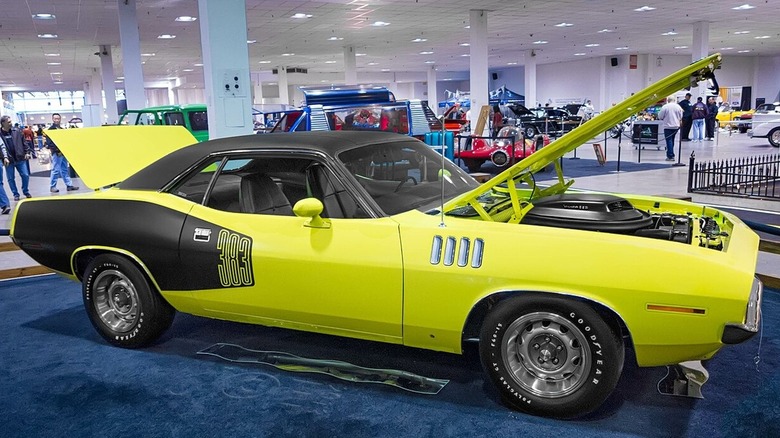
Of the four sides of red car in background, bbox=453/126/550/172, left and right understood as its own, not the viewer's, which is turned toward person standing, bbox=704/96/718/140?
back

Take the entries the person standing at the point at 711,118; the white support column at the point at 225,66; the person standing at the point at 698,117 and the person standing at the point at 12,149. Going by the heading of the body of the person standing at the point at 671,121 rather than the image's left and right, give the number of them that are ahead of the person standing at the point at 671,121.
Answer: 2

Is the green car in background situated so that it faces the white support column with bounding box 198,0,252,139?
no

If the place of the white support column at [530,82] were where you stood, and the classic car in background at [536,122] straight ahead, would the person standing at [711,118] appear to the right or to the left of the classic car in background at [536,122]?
left

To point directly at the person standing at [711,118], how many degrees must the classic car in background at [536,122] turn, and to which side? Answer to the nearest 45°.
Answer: approximately 180°

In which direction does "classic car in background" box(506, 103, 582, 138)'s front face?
to the viewer's left

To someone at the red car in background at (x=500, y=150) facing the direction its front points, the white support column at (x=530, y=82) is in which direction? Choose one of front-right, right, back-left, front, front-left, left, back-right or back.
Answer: back-right

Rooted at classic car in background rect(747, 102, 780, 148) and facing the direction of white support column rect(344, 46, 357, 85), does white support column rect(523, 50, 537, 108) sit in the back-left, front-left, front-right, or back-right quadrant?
front-right

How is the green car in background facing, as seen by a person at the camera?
facing to the left of the viewer

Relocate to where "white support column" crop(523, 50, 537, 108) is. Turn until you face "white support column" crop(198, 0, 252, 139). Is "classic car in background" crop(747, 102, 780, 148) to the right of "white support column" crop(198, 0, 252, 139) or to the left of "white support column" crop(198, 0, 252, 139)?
left

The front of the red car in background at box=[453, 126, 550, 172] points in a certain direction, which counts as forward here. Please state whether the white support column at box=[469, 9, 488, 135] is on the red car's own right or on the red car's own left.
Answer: on the red car's own right

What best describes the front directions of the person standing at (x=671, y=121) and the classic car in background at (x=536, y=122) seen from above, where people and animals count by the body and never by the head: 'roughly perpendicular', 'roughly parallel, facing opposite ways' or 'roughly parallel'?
roughly perpendicular

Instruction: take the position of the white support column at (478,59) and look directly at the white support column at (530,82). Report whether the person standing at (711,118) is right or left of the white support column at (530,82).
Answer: right

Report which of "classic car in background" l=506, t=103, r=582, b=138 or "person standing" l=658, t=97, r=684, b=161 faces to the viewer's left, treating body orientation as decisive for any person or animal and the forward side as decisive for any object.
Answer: the classic car in background

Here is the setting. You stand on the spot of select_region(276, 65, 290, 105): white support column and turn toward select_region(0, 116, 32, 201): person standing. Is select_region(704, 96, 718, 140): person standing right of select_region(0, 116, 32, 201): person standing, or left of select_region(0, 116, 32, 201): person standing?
left
